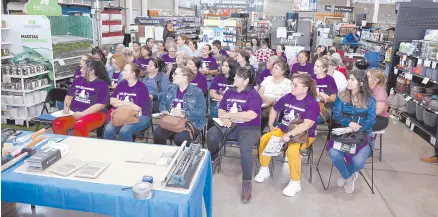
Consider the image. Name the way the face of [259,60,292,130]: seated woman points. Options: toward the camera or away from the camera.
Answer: toward the camera

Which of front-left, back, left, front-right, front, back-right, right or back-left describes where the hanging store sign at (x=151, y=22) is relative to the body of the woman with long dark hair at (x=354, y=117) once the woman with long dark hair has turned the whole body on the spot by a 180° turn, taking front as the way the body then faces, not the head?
front-left

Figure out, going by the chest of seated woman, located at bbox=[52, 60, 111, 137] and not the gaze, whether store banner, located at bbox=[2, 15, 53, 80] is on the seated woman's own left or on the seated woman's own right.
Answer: on the seated woman's own right

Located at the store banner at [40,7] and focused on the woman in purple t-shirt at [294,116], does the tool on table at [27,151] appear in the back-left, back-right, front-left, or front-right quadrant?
front-right

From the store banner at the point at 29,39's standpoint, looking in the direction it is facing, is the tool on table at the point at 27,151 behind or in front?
in front

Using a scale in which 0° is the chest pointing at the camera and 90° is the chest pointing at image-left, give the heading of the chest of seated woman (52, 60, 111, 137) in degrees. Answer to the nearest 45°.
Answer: approximately 45°

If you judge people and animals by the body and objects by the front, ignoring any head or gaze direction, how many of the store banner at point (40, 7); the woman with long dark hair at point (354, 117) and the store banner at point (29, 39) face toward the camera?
3

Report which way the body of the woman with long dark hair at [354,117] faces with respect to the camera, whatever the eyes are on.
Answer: toward the camera

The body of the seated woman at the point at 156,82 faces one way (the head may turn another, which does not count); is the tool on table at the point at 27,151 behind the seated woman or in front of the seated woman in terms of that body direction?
in front

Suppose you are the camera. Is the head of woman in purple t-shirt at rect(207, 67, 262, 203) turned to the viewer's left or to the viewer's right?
to the viewer's left

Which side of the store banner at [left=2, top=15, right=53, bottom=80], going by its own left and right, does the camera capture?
front

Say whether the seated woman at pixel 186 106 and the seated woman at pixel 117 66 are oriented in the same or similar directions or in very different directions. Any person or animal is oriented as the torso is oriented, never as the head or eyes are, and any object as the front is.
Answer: same or similar directions

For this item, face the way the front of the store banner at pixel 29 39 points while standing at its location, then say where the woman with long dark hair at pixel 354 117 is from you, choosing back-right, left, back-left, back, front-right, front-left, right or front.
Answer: front-left
